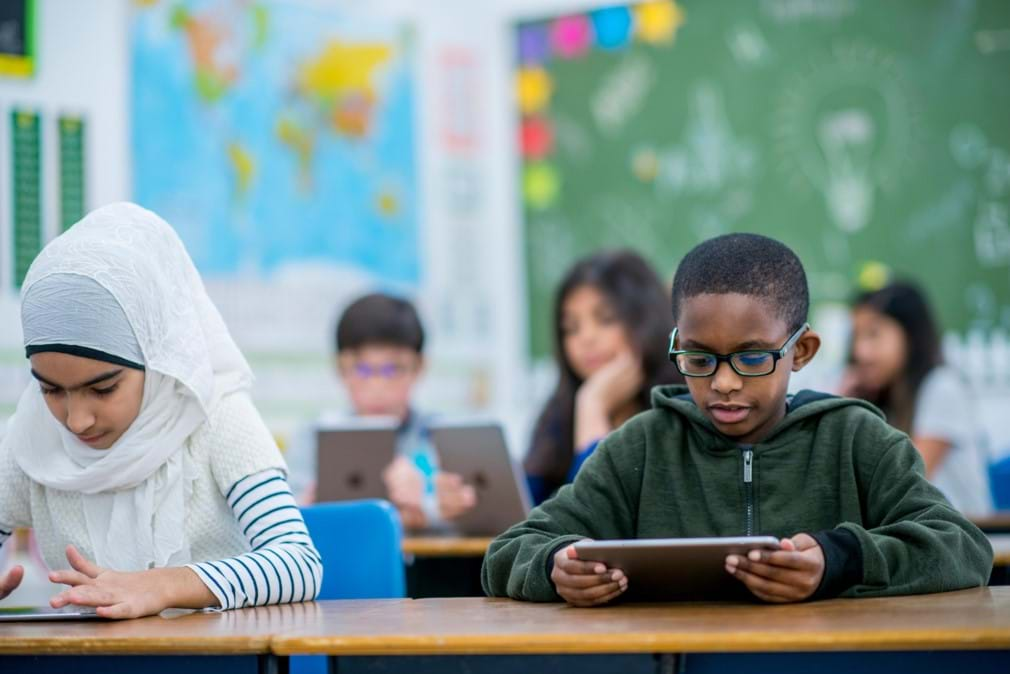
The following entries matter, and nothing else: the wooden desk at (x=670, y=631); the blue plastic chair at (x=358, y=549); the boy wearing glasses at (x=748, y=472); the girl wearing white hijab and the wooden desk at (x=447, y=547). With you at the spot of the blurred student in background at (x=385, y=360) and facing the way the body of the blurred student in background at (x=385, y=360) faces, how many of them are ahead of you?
5

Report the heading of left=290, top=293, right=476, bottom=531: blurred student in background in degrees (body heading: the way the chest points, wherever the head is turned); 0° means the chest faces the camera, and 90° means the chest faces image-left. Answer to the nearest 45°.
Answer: approximately 0°

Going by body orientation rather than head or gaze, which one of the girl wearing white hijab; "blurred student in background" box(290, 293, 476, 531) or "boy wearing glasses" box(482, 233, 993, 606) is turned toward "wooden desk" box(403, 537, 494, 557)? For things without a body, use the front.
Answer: the blurred student in background

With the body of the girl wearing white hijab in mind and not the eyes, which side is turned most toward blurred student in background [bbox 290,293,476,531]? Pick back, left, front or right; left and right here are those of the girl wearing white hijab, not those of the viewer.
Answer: back

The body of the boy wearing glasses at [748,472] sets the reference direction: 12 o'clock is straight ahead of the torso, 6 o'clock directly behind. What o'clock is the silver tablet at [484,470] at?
The silver tablet is roughly at 5 o'clock from the boy wearing glasses.

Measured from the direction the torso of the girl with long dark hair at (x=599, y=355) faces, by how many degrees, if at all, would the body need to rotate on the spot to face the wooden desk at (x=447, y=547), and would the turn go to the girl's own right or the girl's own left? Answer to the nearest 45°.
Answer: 0° — they already face it

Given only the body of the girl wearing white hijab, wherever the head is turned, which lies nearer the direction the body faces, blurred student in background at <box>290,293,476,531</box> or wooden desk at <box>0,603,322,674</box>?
the wooden desk

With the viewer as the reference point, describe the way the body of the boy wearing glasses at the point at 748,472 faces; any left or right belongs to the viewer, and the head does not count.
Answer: facing the viewer

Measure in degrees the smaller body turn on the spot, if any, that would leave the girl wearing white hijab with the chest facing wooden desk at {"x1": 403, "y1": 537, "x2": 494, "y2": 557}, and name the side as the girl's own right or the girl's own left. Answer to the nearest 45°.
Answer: approximately 180°

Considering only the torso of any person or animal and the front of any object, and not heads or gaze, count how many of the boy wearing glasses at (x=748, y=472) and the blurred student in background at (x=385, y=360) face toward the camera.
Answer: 2

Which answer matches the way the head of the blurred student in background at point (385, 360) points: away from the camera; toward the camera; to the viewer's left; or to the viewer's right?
toward the camera

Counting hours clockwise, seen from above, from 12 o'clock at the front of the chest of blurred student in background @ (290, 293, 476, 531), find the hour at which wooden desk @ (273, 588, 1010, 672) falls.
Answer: The wooden desk is roughly at 12 o'clock from the blurred student in background.

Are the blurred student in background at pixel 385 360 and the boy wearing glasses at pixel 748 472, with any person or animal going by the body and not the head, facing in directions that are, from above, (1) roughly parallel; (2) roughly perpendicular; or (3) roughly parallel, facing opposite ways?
roughly parallel

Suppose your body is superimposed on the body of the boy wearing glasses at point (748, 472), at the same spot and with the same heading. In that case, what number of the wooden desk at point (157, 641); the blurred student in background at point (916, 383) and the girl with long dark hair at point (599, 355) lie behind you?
2

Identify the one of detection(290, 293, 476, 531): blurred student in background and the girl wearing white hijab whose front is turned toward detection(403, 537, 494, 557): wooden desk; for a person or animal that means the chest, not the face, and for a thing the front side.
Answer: the blurred student in background
